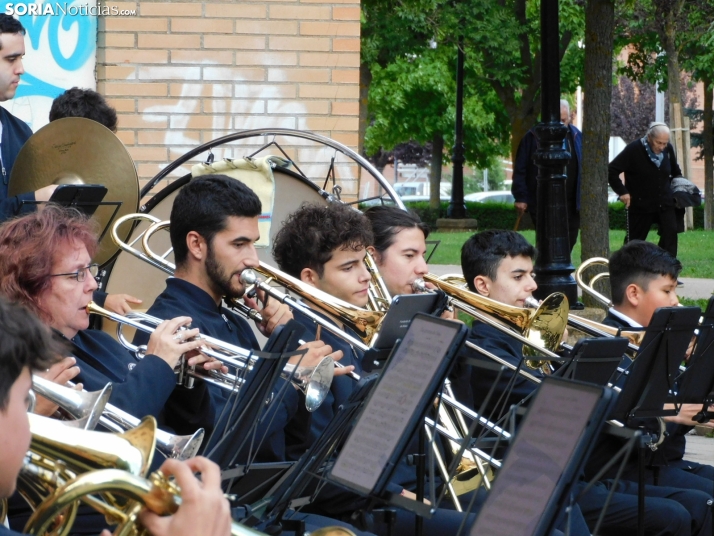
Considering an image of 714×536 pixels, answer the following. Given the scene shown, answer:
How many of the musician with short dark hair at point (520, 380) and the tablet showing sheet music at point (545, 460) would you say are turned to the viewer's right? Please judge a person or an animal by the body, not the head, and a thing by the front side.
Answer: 1

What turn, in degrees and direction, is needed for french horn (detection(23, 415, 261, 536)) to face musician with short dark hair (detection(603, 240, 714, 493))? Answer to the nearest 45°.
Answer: approximately 45° to its left

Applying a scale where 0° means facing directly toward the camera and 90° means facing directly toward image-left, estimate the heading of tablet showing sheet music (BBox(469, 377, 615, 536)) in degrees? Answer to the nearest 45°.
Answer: approximately 45°

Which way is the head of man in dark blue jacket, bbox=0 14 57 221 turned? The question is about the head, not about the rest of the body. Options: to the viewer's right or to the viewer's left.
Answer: to the viewer's right

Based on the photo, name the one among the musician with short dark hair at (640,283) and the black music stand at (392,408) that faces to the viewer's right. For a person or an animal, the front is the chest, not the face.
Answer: the musician with short dark hair

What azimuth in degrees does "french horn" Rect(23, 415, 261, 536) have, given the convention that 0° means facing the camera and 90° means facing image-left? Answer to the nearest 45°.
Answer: approximately 270°

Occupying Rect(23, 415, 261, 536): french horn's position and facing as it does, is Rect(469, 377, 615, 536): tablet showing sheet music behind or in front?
in front

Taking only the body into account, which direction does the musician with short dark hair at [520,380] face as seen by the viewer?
to the viewer's right

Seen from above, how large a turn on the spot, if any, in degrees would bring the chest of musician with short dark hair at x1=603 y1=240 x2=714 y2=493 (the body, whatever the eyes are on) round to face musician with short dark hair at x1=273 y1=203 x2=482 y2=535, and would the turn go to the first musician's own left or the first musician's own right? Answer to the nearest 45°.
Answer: approximately 135° to the first musician's own right
